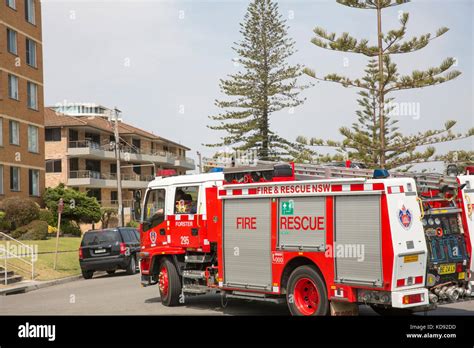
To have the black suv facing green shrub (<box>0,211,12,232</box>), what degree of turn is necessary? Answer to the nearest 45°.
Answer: approximately 45° to its left

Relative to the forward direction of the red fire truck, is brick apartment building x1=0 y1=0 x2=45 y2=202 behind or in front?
in front

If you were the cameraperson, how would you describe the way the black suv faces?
facing away from the viewer and to the right of the viewer

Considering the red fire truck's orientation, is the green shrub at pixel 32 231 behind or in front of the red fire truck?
in front

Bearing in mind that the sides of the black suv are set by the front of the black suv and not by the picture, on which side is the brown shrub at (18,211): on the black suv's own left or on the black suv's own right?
on the black suv's own left

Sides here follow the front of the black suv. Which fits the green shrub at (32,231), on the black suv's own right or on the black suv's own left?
on the black suv's own left

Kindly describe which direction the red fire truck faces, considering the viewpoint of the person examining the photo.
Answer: facing away from the viewer and to the left of the viewer

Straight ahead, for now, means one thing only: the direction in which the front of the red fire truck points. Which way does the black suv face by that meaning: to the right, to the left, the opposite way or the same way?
to the right

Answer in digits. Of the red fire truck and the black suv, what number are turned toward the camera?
0

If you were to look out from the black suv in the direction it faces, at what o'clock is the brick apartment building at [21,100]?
The brick apartment building is roughly at 10 o'clock from the black suv.
